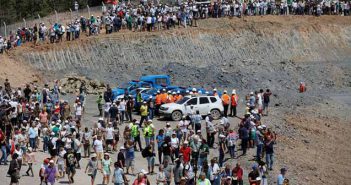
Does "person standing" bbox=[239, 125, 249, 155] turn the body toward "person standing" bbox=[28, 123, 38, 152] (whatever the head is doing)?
no

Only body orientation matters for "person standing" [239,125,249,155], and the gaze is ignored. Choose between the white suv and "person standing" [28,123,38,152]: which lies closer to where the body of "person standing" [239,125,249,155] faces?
the white suv

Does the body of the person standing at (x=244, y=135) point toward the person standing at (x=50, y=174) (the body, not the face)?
no

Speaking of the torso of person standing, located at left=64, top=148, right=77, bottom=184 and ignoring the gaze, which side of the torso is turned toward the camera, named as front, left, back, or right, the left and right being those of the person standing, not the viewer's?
back

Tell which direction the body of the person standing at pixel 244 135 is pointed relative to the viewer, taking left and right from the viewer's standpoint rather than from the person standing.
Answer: facing away from the viewer and to the left of the viewer
